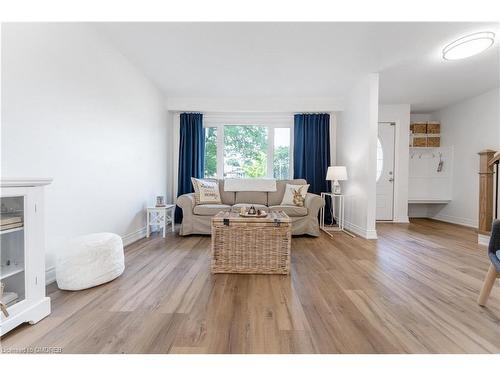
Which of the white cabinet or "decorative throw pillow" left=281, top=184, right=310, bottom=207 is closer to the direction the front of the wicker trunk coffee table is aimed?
the white cabinet

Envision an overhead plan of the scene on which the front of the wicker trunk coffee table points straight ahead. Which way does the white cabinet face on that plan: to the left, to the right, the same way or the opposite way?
to the left

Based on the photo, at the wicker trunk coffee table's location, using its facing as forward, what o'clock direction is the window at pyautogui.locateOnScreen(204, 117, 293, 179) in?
The window is roughly at 6 o'clock from the wicker trunk coffee table.

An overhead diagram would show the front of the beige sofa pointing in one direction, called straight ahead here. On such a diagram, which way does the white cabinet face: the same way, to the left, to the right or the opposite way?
to the left

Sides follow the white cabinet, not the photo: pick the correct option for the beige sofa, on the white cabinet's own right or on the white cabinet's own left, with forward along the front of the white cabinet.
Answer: on the white cabinet's own left

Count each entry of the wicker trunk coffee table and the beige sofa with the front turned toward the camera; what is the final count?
2

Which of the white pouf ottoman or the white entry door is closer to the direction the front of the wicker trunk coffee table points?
the white pouf ottoman

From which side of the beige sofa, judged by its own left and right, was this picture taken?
front

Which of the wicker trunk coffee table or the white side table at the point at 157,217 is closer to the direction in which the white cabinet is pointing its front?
the wicker trunk coffee table

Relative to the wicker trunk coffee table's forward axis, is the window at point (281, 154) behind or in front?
behind

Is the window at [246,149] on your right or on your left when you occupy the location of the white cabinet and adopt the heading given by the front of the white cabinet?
on your left

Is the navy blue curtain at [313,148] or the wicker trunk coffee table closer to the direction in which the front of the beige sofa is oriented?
the wicker trunk coffee table

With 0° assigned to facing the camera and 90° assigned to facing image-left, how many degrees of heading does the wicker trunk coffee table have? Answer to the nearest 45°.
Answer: approximately 0°

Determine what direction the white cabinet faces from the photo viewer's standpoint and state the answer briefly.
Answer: facing the viewer and to the right of the viewer
